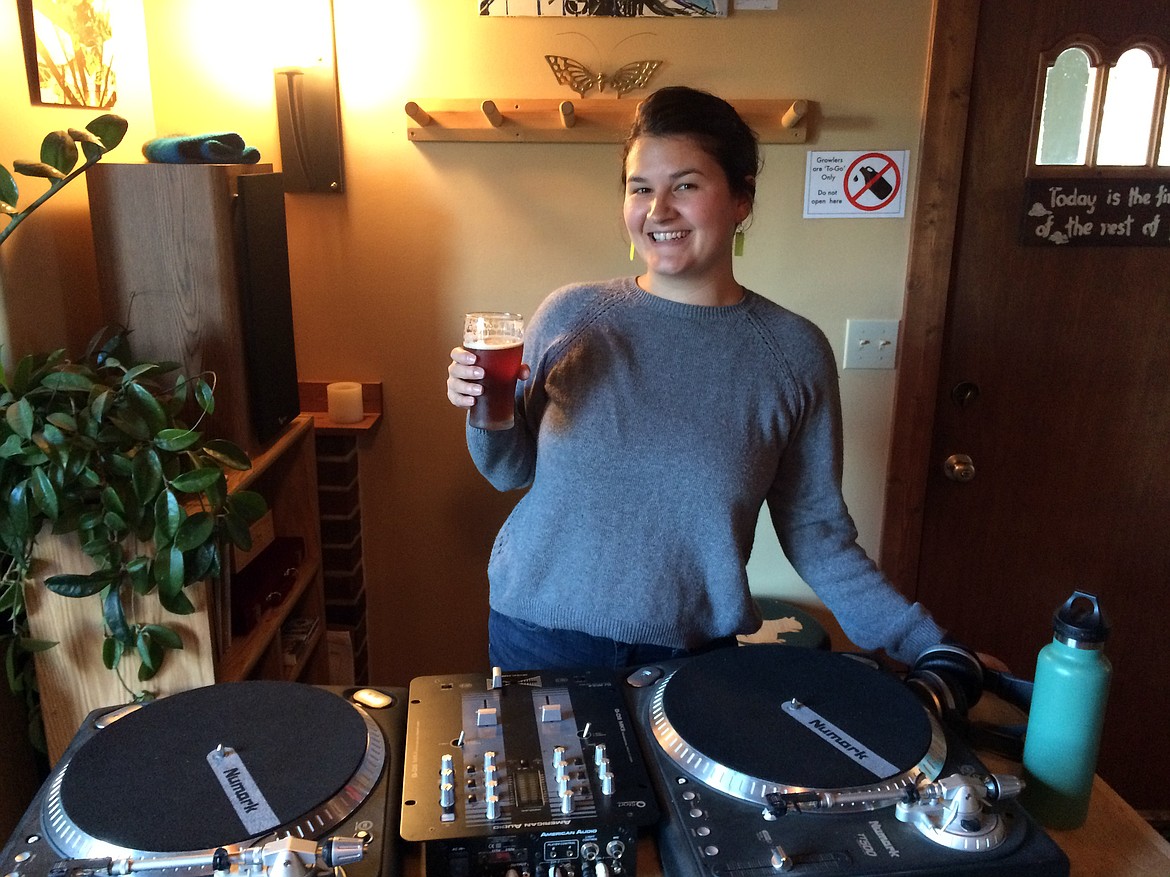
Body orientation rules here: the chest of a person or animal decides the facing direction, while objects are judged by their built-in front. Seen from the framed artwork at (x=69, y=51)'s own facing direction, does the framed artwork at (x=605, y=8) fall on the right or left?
on its left

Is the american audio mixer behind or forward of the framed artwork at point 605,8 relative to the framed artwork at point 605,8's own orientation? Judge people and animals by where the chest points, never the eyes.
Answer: forward

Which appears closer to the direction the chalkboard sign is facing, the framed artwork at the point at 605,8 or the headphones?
the headphones

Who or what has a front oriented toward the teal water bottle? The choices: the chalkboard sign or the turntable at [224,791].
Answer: the chalkboard sign

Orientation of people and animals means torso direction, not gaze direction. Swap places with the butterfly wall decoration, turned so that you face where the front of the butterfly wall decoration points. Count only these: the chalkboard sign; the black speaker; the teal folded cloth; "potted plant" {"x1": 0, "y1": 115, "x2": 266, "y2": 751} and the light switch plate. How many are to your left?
2

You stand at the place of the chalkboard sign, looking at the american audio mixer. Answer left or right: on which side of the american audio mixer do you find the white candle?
right

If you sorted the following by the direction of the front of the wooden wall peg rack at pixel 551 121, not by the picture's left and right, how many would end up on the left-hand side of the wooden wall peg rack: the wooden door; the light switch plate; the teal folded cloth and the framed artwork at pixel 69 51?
2

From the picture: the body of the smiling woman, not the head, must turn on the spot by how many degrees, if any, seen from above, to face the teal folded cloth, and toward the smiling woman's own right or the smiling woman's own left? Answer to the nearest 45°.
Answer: approximately 90° to the smiling woman's own right

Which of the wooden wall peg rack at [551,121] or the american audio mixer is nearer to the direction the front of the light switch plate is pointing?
the american audio mixer
